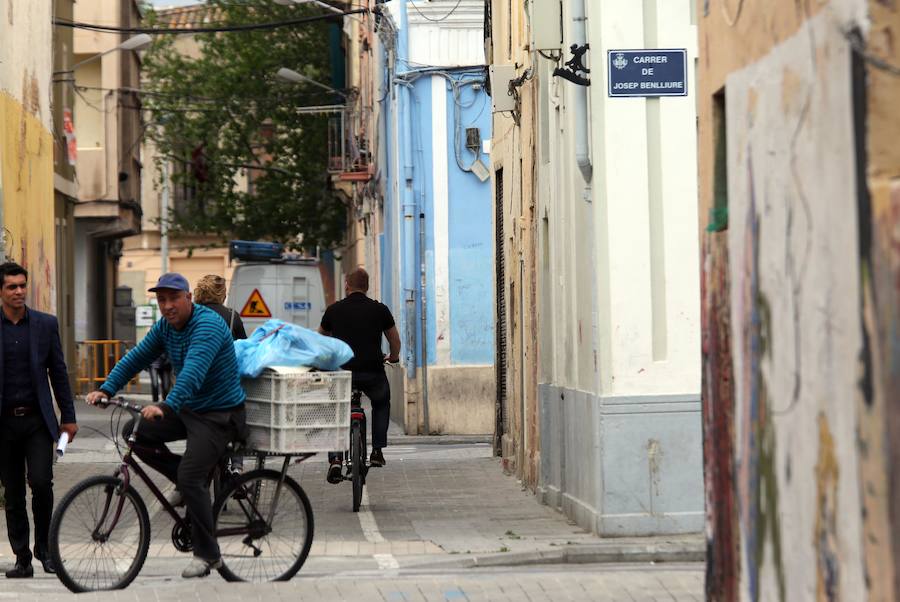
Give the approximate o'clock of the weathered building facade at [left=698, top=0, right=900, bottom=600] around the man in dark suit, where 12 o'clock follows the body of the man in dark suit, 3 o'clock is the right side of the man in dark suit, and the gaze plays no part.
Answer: The weathered building facade is roughly at 11 o'clock from the man in dark suit.

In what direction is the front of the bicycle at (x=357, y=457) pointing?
away from the camera

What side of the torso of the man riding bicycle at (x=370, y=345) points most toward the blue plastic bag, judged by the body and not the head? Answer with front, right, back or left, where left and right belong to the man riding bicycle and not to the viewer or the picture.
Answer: back

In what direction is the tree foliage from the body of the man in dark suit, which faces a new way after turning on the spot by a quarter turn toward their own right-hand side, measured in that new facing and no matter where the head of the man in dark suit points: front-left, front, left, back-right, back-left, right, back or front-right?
right

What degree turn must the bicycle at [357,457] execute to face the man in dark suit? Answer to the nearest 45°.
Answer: approximately 135° to its left

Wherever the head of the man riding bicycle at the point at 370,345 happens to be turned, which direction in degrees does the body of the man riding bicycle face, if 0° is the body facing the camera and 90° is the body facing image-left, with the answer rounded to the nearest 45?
approximately 180°

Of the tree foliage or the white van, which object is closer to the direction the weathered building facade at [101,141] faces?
the white van

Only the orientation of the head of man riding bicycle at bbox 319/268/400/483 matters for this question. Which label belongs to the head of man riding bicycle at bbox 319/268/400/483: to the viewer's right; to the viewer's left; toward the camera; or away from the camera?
away from the camera

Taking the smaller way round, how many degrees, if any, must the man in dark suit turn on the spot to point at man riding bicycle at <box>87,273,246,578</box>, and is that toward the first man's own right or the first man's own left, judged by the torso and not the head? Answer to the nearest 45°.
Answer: approximately 45° to the first man's own left

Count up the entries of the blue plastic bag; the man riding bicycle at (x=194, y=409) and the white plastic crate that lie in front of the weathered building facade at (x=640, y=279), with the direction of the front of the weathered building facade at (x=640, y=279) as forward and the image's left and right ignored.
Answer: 3

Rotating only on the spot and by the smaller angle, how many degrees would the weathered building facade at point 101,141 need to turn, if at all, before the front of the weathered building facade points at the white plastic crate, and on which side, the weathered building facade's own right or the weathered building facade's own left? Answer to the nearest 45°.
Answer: approximately 45° to the weathered building facade's own right

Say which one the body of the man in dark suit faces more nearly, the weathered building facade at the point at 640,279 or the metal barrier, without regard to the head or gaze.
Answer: the weathered building facade
